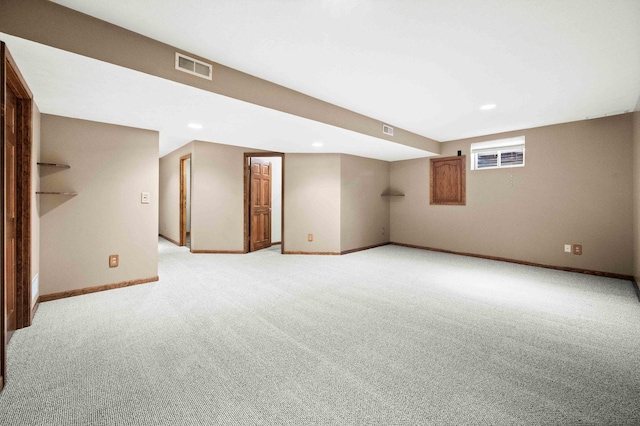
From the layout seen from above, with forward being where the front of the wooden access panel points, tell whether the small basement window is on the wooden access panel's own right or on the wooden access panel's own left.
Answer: on the wooden access panel's own left

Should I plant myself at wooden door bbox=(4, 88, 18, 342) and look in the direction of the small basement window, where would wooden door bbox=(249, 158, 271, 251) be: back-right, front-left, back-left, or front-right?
front-left

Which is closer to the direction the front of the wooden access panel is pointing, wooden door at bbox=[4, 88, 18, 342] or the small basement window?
the wooden door

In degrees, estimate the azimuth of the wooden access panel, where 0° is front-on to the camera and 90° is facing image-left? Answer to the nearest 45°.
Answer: approximately 45°

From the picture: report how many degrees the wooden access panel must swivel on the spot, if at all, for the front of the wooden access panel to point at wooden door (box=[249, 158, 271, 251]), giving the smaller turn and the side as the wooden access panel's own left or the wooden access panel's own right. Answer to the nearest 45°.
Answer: approximately 45° to the wooden access panel's own right

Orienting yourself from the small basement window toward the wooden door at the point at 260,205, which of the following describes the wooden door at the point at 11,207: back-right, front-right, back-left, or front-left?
front-left

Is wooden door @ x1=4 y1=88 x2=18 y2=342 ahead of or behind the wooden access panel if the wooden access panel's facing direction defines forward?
ahead
